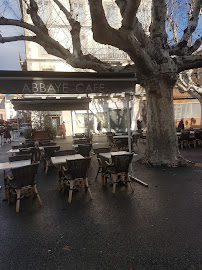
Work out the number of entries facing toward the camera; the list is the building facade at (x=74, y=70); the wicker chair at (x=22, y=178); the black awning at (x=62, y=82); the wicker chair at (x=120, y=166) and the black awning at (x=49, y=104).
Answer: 3

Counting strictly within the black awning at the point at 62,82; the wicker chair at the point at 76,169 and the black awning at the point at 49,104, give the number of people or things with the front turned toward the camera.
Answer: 2

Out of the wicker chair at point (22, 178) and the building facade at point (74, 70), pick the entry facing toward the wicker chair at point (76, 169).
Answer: the building facade

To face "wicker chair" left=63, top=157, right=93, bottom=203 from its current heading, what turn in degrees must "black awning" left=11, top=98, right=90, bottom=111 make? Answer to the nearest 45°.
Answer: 0° — it already faces it

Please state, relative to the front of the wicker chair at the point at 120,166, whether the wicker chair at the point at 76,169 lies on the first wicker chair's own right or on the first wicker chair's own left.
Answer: on the first wicker chair's own left

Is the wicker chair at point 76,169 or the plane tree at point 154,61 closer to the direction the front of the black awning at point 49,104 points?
the wicker chair

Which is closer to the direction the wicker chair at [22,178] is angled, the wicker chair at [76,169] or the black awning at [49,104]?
the black awning

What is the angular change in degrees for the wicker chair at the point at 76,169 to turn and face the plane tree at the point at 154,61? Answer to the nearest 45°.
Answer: approximately 90° to its right

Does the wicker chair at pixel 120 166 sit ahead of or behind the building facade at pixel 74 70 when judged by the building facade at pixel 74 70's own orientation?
ahead

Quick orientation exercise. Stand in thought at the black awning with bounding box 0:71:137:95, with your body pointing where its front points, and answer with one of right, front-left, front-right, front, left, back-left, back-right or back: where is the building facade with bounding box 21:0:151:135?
back
